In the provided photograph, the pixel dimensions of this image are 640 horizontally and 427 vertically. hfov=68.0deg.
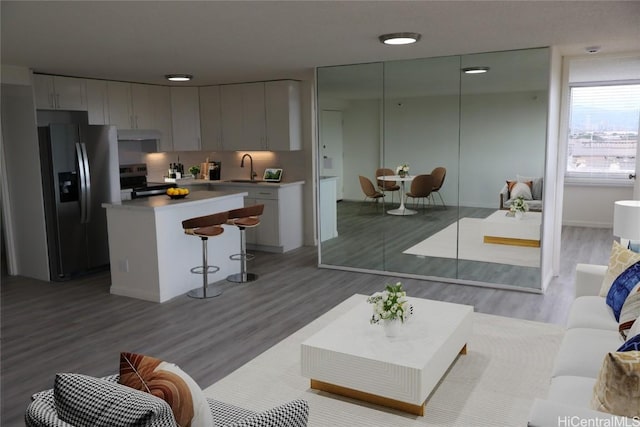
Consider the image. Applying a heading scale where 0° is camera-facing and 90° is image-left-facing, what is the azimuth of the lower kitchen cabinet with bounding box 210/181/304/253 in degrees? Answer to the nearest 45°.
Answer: approximately 45°

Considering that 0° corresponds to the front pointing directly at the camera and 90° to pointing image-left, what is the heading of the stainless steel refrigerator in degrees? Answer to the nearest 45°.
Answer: approximately 315°

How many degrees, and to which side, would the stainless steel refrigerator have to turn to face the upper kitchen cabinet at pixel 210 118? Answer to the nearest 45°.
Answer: approximately 90° to its left

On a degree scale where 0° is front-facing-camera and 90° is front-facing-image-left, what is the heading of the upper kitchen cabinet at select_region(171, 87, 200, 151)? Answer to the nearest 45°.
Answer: approximately 0°

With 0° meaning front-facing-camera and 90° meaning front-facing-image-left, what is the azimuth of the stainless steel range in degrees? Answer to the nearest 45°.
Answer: approximately 315°
